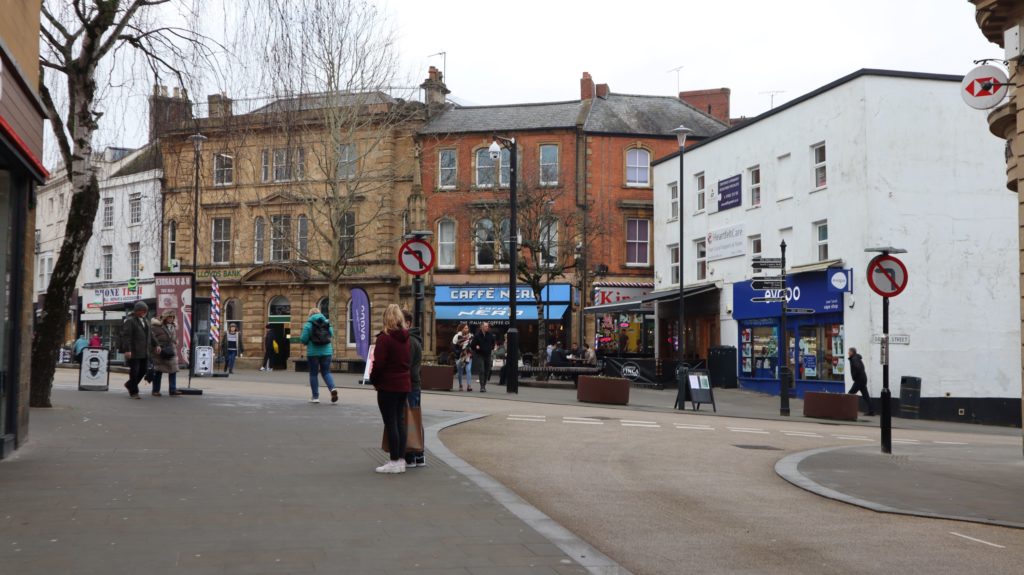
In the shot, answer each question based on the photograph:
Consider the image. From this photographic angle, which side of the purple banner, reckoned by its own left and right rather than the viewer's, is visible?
front

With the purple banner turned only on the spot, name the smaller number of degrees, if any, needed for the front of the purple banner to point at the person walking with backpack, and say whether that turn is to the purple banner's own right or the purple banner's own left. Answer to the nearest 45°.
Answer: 0° — it already faces them

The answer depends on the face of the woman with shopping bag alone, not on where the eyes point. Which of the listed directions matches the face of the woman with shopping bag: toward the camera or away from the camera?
away from the camera

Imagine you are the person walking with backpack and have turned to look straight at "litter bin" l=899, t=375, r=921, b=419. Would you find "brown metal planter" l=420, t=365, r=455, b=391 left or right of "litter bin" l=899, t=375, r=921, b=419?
left

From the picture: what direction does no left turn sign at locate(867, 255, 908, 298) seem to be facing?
toward the camera

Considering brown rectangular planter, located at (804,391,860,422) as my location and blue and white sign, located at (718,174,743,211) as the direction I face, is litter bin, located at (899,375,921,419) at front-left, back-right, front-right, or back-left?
front-right

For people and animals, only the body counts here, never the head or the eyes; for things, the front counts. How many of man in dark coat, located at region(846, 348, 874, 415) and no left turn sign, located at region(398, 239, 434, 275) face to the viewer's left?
1

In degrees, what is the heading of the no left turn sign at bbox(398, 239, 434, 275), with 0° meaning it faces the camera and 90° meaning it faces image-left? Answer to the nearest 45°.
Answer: approximately 0°

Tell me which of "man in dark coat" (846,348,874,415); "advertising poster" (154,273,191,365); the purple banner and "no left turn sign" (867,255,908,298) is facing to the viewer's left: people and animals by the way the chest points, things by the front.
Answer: the man in dark coat

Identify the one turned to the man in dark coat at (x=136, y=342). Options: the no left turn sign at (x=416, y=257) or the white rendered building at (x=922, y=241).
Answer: the white rendered building
